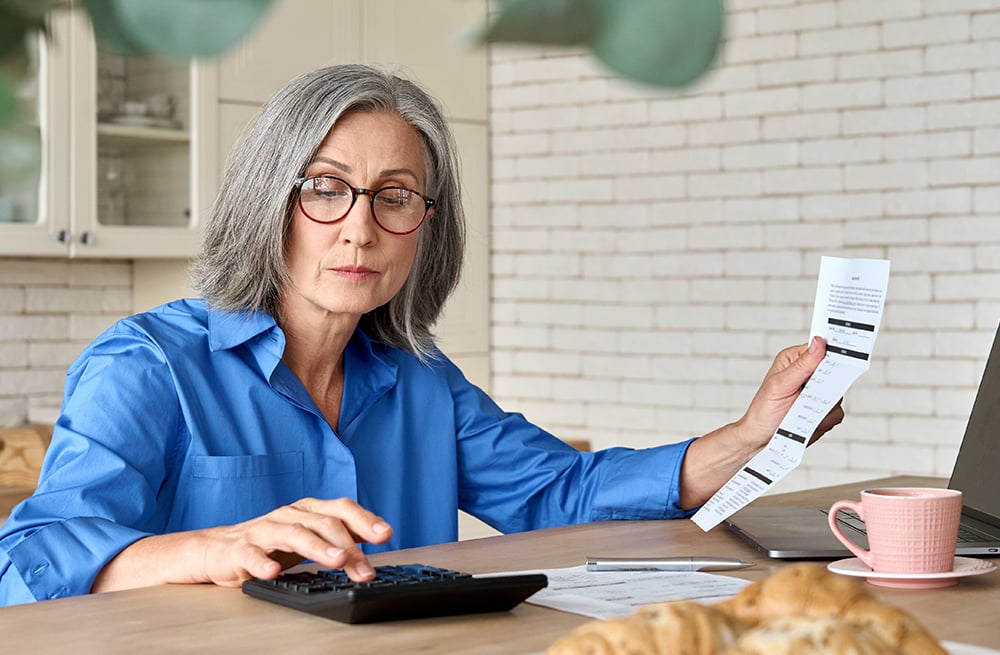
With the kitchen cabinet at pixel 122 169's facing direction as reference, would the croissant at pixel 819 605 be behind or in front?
in front

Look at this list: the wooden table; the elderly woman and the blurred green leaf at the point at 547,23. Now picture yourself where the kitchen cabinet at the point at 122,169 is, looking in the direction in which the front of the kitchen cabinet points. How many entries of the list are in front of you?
3

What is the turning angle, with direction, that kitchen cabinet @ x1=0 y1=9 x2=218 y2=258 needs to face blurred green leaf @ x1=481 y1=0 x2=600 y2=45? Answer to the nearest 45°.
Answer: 0° — it already faces it

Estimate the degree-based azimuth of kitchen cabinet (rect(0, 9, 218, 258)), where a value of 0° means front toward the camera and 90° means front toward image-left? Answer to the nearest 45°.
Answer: approximately 0°

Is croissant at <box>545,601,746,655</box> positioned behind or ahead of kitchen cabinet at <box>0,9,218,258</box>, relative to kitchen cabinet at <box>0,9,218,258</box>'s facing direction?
ahead

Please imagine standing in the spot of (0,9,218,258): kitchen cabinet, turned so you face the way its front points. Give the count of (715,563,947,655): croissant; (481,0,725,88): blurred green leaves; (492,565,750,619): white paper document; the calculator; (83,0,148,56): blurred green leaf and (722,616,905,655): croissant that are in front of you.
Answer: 6

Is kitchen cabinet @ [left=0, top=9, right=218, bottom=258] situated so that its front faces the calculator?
yes

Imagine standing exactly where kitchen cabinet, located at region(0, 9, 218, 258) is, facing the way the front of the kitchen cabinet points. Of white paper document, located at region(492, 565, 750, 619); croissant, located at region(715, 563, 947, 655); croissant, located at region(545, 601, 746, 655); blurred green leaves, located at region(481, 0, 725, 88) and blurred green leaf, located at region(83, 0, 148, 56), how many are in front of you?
5

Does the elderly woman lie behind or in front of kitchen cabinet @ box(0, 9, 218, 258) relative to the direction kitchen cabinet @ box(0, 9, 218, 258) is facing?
in front

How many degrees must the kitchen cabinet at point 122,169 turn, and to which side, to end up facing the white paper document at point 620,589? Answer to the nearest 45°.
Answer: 0° — it already faces it

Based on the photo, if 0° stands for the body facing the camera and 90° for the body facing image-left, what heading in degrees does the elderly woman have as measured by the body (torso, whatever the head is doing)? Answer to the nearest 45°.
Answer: approximately 315°

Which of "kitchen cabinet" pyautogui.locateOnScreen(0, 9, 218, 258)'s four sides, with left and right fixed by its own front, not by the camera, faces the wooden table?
front

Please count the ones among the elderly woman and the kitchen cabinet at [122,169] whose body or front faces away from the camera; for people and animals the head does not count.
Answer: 0
